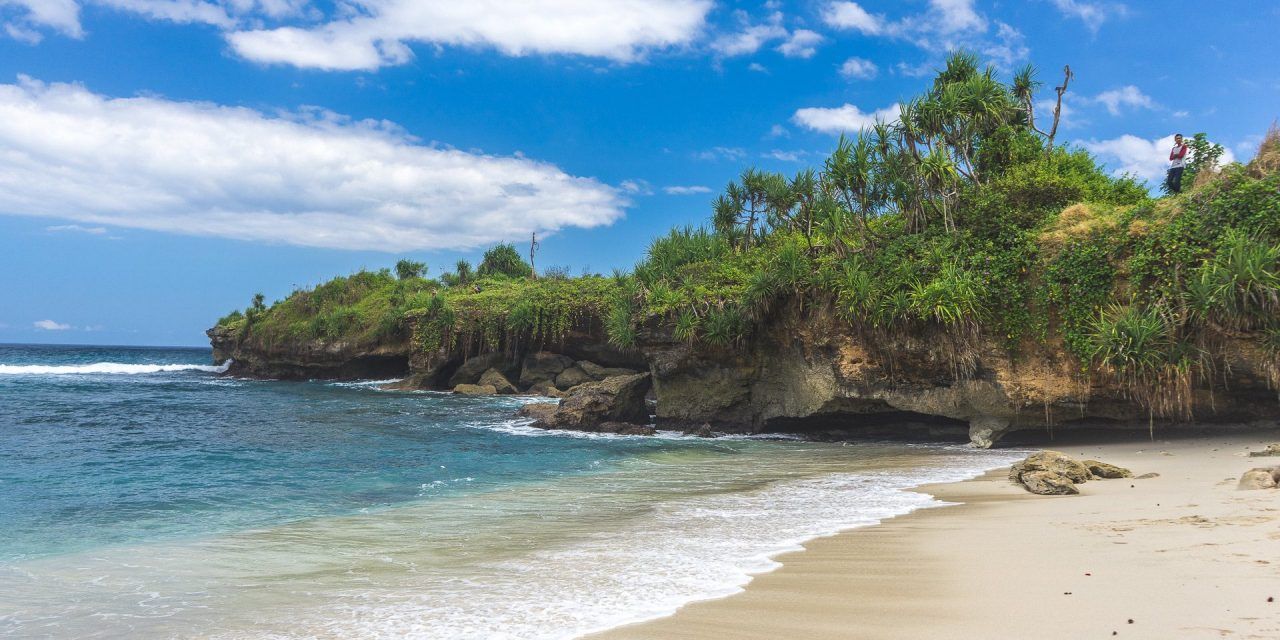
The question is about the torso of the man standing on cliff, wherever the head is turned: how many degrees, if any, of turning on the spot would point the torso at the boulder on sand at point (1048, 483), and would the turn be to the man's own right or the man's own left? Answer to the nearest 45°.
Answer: approximately 45° to the man's own left

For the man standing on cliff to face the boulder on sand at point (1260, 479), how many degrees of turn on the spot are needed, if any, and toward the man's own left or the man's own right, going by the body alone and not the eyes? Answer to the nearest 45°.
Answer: approximately 45° to the man's own left

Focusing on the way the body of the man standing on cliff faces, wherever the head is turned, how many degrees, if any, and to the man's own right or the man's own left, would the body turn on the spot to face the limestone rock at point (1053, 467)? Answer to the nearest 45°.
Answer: approximately 45° to the man's own left

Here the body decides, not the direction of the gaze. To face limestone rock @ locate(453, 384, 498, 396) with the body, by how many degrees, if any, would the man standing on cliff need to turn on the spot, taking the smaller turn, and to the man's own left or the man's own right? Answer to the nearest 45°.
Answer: approximately 45° to the man's own right

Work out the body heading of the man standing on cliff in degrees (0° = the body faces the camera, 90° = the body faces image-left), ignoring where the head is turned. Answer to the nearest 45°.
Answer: approximately 45°
